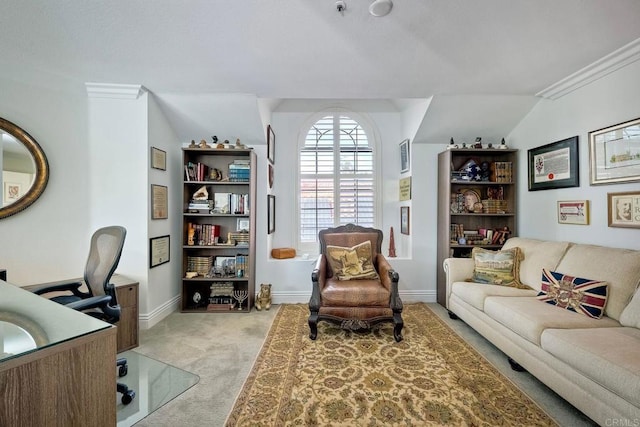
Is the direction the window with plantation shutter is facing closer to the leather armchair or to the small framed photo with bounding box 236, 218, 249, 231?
the leather armchair

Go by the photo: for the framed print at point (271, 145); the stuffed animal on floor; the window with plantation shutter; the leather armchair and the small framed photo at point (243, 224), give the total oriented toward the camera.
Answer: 4

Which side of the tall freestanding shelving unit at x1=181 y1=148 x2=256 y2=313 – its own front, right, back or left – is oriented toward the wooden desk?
front

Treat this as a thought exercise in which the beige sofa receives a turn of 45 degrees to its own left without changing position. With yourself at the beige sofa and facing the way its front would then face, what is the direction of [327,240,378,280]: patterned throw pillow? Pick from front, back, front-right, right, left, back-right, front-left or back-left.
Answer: right

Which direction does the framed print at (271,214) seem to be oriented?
to the viewer's right

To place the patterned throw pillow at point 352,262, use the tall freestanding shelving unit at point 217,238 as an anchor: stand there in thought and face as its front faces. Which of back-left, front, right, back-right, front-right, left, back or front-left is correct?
front-left

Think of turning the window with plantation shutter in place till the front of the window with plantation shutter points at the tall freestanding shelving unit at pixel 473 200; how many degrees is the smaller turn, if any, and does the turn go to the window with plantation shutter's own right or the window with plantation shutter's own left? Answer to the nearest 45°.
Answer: approximately 90° to the window with plantation shutter's own left

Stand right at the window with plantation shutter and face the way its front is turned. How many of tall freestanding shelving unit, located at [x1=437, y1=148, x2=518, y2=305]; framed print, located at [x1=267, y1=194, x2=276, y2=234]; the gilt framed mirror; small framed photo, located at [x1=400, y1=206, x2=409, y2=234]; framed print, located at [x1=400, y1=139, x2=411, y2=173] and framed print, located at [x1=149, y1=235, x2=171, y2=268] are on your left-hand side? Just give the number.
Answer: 3

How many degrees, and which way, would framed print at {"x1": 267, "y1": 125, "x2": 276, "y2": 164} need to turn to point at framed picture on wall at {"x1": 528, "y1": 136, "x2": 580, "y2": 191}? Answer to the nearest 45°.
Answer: approximately 45° to its right

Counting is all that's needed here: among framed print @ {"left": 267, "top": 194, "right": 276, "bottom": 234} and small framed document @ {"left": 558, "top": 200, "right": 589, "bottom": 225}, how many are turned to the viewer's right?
1

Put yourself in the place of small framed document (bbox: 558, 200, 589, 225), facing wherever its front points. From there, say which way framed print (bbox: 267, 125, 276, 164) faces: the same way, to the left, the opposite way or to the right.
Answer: the opposite way
